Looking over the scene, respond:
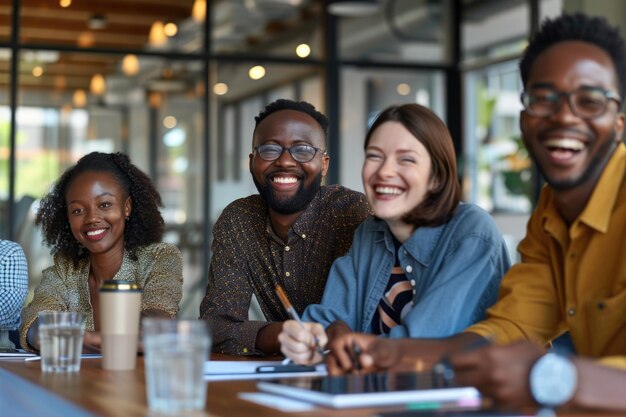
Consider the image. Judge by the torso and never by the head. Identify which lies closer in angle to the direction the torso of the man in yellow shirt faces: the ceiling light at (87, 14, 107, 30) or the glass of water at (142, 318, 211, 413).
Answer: the glass of water

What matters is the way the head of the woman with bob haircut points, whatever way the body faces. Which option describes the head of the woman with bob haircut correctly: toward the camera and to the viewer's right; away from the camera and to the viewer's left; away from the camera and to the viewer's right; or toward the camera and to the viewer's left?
toward the camera and to the viewer's left

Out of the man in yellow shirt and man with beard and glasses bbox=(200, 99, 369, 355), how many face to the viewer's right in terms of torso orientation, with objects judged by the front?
0

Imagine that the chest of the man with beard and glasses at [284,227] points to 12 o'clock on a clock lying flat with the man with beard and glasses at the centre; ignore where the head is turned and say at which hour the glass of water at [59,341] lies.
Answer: The glass of water is roughly at 1 o'clock from the man with beard and glasses.

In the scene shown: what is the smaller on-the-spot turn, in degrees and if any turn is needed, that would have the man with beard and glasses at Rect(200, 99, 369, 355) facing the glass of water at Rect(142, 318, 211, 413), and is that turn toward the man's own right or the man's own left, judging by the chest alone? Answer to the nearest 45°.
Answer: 0° — they already face it

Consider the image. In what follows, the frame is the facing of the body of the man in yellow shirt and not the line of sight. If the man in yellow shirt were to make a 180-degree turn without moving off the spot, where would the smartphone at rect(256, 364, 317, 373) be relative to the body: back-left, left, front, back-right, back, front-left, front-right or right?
back-left

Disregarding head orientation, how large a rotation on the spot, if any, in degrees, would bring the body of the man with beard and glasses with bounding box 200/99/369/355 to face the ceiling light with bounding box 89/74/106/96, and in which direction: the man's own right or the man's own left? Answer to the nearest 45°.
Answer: approximately 180°

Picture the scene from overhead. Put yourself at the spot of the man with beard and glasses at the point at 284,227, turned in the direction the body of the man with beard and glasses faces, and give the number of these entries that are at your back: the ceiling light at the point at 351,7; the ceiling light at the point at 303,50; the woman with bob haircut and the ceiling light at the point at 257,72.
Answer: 3

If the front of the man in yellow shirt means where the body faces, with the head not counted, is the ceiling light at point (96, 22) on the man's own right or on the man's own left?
on the man's own right
